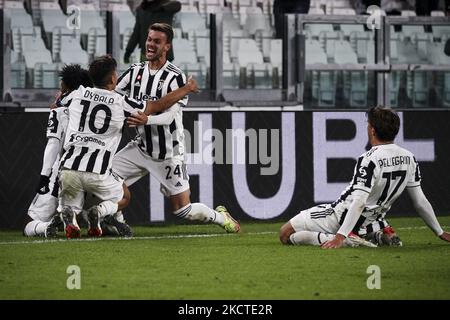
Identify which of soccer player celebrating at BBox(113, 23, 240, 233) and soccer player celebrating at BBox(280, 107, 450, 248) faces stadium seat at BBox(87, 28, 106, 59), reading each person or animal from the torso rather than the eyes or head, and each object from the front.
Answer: soccer player celebrating at BBox(280, 107, 450, 248)

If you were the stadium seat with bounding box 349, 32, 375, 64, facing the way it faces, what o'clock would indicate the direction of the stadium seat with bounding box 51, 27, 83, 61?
the stadium seat with bounding box 51, 27, 83, 61 is roughly at 2 o'clock from the stadium seat with bounding box 349, 32, 375, 64.

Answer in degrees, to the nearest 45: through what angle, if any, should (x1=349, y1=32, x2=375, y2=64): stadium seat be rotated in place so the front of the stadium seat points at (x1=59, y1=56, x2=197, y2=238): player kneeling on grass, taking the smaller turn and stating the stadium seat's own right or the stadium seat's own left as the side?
approximately 45° to the stadium seat's own right

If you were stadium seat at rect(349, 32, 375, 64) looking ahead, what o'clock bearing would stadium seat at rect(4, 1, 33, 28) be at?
stadium seat at rect(4, 1, 33, 28) is roughly at 2 o'clock from stadium seat at rect(349, 32, 375, 64).

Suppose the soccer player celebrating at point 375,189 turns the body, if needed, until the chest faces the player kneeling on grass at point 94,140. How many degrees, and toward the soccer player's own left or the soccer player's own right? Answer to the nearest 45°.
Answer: approximately 45° to the soccer player's own left

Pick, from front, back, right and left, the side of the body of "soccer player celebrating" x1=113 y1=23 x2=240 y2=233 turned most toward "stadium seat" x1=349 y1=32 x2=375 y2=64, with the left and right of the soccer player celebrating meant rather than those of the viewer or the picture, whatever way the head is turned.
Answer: back

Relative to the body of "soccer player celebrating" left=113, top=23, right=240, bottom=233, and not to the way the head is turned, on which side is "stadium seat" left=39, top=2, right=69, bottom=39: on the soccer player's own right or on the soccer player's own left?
on the soccer player's own right

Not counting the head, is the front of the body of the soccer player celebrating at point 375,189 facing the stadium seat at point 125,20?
yes

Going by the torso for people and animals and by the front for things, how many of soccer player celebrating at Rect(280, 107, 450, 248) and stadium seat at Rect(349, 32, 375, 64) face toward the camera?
1

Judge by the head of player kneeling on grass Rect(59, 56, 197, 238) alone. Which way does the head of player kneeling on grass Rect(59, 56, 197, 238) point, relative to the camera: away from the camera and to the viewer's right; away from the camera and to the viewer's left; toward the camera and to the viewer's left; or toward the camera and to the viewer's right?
away from the camera and to the viewer's right

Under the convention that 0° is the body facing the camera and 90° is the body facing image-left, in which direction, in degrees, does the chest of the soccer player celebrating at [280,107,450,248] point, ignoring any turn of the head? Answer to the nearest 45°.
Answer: approximately 135°

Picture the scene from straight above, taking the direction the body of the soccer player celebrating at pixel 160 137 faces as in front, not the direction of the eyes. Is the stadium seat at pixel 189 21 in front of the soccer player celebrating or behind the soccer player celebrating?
behind
